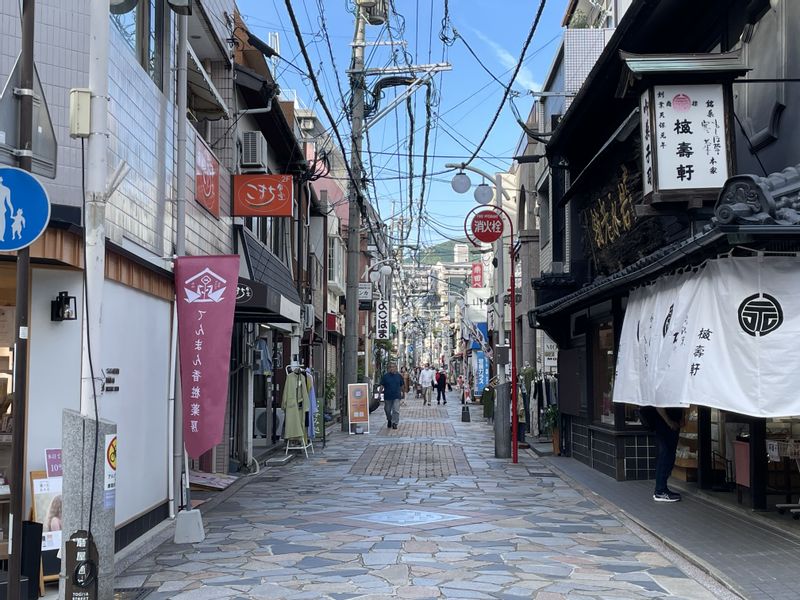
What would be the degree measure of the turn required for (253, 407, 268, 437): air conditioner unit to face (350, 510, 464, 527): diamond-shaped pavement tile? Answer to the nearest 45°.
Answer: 0° — it already faces it

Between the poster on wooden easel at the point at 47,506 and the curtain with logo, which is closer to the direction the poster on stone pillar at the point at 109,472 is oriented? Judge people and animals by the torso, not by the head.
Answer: the curtain with logo

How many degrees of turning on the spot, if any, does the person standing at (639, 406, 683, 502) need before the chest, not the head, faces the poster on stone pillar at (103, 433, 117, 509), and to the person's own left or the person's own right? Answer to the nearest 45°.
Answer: approximately 135° to the person's own right

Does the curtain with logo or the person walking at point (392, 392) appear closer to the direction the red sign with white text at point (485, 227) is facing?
the curtain with logo

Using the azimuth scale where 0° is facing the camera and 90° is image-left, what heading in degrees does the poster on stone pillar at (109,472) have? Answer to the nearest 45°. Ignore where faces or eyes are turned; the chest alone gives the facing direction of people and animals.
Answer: approximately 315°

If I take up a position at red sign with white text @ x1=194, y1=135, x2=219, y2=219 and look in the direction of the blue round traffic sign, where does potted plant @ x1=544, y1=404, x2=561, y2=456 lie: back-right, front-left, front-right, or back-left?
back-left

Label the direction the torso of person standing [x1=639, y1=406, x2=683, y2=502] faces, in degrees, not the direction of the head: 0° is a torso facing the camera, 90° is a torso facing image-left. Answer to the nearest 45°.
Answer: approximately 270°

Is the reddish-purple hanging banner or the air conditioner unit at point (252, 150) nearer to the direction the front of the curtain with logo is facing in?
the reddish-purple hanging banner
